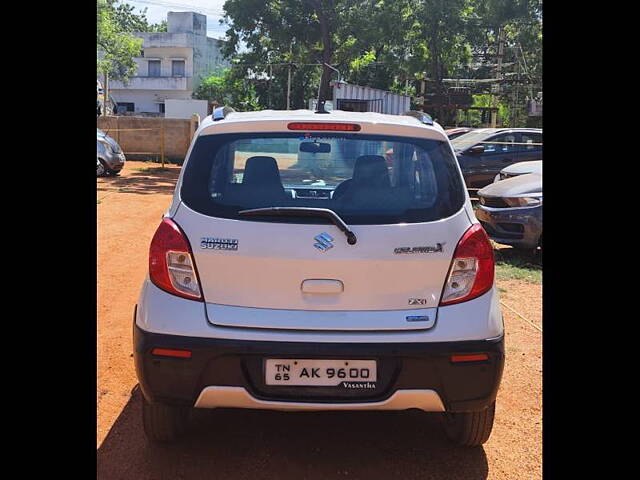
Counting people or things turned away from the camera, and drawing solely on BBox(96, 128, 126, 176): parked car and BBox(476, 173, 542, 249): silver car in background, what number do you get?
0

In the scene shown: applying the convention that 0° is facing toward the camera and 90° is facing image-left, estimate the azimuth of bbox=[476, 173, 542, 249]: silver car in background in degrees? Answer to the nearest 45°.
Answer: approximately 45°

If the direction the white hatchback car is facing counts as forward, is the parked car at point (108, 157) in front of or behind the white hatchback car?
in front

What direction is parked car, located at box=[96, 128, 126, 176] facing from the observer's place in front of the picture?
facing the viewer and to the right of the viewer

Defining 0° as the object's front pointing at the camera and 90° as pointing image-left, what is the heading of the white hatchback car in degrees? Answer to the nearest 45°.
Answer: approximately 180°

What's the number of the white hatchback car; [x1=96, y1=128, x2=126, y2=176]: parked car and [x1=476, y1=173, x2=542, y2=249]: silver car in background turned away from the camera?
1

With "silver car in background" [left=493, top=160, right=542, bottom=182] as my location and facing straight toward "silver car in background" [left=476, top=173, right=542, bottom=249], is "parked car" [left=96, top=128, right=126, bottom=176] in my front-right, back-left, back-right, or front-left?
back-right

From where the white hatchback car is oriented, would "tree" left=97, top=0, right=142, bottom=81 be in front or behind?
in front

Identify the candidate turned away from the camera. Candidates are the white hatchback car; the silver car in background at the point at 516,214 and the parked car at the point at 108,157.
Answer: the white hatchback car
